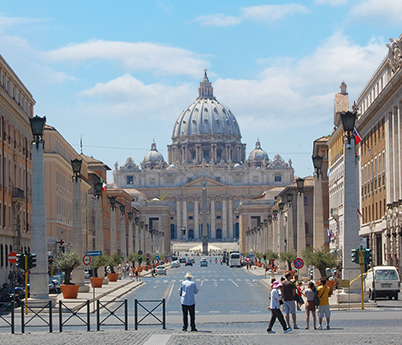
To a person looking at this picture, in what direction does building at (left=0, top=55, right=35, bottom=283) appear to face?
facing to the right of the viewer

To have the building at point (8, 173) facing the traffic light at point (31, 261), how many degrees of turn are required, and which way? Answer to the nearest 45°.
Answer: approximately 90° to its right

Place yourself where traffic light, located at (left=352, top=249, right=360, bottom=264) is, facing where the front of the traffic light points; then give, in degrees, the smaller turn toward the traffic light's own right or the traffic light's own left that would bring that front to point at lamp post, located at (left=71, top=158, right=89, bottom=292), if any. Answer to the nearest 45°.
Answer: approximately 45° to the traffic light's own right

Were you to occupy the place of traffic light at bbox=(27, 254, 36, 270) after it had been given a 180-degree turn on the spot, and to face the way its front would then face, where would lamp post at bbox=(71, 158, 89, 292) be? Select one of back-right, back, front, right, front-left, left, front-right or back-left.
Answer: right
